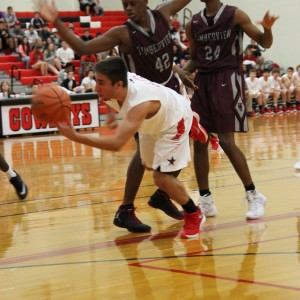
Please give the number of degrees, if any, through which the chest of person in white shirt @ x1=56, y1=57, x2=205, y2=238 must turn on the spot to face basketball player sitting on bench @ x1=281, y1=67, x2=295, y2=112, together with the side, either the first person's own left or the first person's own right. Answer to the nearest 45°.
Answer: approximately 90° to the first person's own right

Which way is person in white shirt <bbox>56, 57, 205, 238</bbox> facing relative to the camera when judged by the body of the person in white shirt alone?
to the viewer's left

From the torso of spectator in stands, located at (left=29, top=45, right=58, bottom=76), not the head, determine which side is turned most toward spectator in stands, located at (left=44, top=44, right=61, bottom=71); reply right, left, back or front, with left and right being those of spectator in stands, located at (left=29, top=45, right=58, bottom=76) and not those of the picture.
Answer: left

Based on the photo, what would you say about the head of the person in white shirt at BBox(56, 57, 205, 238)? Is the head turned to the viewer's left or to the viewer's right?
to the viewer's left

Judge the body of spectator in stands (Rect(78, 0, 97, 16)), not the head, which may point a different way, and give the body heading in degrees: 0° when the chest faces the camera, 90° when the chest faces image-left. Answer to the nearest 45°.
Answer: approximately 0°

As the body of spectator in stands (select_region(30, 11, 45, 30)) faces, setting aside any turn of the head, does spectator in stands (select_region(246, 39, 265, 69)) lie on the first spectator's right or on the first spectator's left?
on the first spectator's left

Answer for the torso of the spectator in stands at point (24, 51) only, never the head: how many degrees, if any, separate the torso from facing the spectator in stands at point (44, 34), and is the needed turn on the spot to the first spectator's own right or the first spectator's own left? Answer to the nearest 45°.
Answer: approximately 90° to the first spectator's own left
